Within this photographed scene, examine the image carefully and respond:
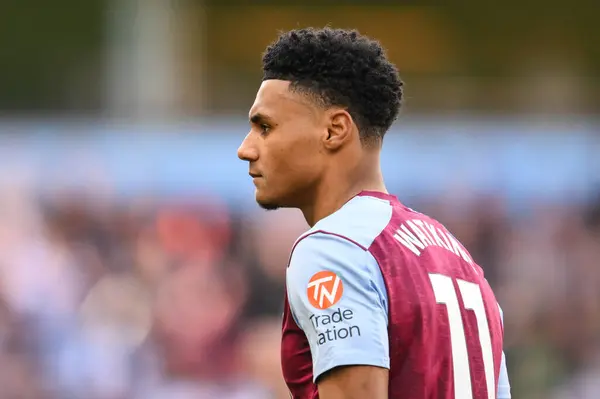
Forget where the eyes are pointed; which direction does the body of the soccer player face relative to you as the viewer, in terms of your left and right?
facing away from the viewer and to the left of the viewer

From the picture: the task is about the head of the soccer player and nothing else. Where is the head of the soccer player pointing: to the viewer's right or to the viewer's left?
to the viewer's left
